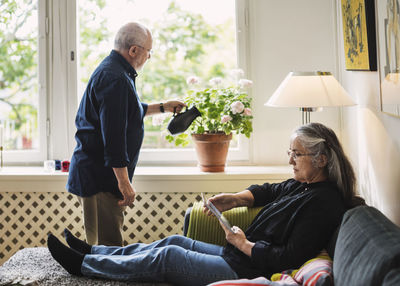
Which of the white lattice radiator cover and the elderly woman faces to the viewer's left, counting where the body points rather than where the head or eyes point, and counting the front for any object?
the elderly woman

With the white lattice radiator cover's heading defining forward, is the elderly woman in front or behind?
in front

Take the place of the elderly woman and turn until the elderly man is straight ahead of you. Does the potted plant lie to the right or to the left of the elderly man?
right

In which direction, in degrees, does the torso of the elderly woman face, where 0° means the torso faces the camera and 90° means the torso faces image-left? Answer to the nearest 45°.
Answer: approximately 90°

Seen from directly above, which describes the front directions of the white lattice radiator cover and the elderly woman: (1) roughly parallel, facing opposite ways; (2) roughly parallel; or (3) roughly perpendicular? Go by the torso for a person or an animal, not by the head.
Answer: roughly perpendicular

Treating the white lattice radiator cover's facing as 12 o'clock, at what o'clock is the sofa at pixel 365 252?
The sofa is roughly at 11 o'clock from the white lattice radiator cover.

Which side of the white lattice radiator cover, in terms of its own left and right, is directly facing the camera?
front

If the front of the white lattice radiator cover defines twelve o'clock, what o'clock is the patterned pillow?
The patterned pillow is roughly at 11 o'clock from the white lattice radiator cover.

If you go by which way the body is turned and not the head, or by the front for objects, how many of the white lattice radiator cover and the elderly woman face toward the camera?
1

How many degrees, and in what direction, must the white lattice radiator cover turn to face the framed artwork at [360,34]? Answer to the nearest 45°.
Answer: approximately 45° to its left
